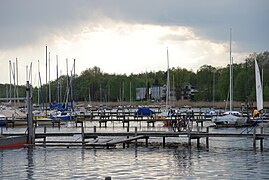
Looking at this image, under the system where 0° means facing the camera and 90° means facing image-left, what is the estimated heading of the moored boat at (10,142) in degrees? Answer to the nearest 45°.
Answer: approximately 270°
